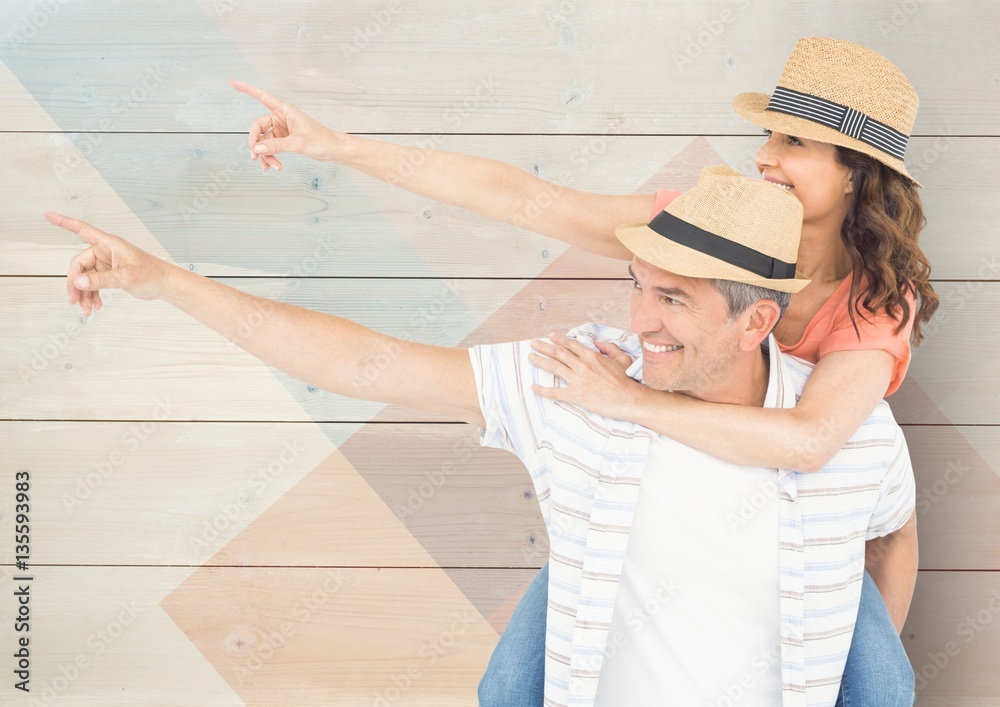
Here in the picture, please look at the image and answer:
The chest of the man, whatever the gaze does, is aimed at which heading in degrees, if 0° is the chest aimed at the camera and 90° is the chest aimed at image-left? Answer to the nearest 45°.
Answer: approximately 0°

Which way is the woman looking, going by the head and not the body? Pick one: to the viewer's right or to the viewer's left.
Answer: to the viewer's left

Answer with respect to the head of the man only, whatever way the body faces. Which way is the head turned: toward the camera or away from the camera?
toward the camera
